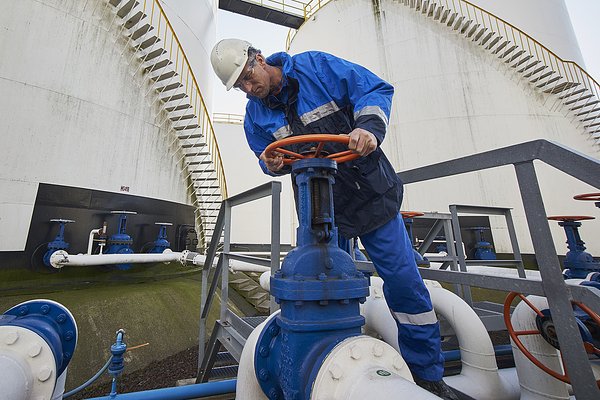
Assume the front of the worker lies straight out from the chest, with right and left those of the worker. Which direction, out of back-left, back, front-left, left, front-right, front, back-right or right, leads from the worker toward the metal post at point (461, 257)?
back

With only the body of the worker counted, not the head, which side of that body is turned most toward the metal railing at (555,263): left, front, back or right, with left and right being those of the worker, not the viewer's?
left

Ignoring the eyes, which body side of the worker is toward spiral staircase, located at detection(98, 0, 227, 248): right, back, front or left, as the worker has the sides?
right

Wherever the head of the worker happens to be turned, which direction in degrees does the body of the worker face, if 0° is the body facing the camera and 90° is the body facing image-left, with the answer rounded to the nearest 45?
approximately 45°

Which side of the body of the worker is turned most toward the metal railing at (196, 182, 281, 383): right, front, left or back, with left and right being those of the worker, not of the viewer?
right

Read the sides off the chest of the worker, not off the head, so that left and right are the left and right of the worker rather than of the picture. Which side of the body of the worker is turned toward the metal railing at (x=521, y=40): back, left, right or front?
back

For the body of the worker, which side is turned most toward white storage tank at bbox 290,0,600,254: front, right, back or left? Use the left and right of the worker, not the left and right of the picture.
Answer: back

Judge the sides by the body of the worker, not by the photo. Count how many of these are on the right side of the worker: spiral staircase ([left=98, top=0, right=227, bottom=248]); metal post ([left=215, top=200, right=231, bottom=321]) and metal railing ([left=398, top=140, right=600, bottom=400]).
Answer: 2
